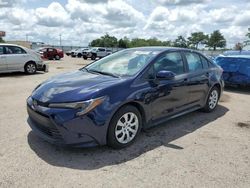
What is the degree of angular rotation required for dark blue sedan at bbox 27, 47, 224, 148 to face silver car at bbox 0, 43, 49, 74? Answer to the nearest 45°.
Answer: approximately 90° to its right

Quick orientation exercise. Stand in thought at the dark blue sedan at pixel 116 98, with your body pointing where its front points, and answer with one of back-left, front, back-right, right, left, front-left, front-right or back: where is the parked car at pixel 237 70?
back

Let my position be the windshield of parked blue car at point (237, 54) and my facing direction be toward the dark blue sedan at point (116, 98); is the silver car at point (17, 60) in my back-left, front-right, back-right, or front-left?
front-right

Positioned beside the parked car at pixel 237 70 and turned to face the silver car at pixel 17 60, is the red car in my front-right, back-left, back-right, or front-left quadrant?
front-right

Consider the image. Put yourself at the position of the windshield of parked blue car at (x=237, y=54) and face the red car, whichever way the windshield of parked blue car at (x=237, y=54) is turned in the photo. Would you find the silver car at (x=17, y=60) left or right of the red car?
left

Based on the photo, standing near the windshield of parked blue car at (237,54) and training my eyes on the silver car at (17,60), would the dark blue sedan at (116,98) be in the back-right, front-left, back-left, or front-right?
front-left

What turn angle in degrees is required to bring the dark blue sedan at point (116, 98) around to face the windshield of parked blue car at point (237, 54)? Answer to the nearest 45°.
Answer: approximately 180°

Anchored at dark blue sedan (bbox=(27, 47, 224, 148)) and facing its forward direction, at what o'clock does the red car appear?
The red car is roughly at 4 o'clock from the dark blue sedan.

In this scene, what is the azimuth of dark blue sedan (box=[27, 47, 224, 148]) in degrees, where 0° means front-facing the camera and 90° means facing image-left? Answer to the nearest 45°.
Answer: approximately 45°
